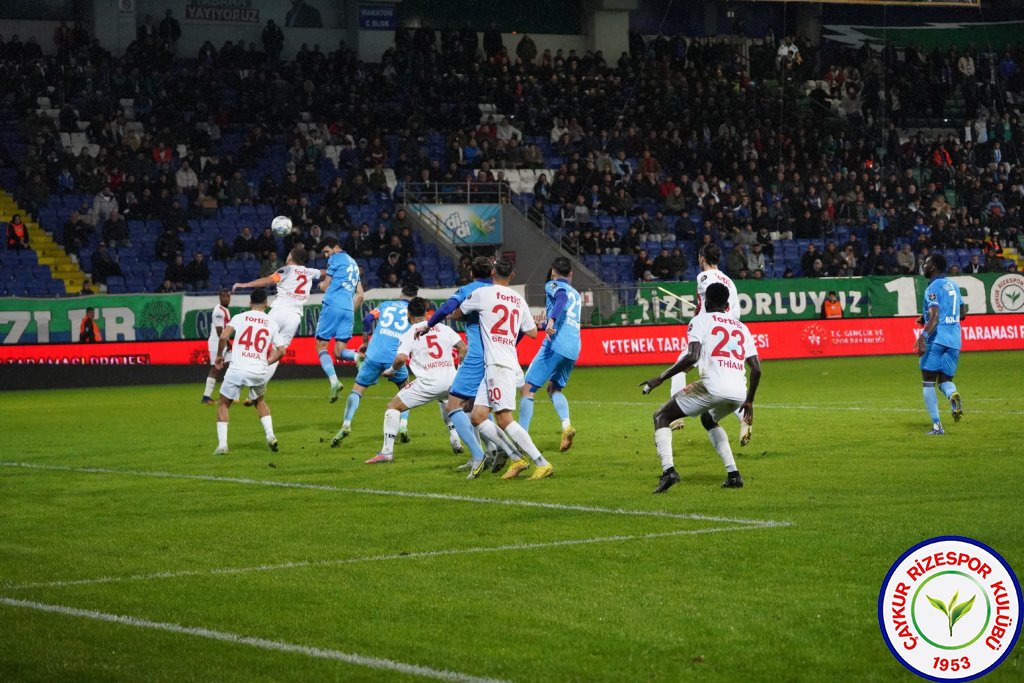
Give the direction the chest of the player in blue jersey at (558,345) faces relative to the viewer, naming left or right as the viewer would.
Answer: facing away from the viewer and to the left of the viewer

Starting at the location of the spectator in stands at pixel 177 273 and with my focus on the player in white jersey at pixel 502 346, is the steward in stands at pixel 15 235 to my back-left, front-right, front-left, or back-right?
back-right

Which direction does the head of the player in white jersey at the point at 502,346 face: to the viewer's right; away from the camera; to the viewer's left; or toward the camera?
away from the camera

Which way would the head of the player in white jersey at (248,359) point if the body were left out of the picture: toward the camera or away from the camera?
away from the camera

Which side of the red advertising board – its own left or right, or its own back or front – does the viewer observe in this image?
front

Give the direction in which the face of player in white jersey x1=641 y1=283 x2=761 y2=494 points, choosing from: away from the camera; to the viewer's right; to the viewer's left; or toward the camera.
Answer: away from the camera

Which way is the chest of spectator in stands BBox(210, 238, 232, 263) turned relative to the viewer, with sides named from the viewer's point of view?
facing the viewer

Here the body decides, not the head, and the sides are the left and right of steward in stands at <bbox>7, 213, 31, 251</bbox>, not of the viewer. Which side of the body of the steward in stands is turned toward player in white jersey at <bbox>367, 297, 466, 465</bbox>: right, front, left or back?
front

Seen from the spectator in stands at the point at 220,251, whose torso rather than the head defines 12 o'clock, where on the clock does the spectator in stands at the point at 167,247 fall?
the spectator in stands at the point at 167,247 is roughly at 3 o'clock from the spectator in stands at the point at 220,251.

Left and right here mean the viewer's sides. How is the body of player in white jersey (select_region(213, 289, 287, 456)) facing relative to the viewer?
facing away from the viewer

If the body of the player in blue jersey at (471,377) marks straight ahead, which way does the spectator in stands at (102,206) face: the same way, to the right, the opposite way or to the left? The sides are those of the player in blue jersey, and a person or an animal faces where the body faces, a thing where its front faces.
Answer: the opposite way

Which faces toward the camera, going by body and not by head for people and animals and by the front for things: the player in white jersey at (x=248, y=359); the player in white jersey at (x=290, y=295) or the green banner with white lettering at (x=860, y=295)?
the green banner with white lettering

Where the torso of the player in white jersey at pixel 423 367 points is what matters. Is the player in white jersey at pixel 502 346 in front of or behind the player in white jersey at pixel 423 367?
behind
